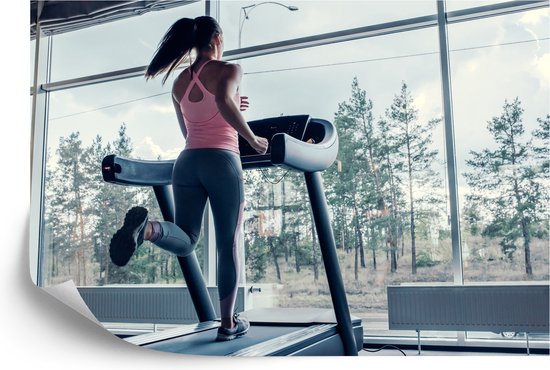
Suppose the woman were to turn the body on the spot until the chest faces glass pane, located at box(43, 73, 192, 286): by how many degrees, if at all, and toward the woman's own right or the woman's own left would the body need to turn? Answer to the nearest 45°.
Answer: approximately 90° to the woman's own left

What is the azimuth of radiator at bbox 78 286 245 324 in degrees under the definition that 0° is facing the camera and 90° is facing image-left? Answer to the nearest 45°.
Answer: approximately 0°

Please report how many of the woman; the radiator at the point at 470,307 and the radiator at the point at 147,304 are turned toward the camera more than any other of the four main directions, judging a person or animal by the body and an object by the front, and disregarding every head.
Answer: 2

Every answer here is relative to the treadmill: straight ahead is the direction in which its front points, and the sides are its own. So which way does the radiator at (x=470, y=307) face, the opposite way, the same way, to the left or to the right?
the opposite way

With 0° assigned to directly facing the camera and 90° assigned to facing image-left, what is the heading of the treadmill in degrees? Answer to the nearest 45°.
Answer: approximately 225°

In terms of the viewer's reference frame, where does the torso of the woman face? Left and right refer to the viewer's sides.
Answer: facing away from the viewer and to the right of the viewer

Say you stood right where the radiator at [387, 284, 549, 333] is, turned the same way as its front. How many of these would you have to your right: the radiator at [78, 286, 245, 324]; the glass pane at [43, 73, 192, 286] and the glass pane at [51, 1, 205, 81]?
3

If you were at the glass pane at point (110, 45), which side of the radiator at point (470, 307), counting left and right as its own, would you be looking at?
right

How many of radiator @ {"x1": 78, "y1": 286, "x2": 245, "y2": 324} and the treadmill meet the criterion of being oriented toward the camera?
1

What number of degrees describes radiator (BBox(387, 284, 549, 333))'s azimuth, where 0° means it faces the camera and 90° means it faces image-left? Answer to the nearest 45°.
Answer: approximately 0°

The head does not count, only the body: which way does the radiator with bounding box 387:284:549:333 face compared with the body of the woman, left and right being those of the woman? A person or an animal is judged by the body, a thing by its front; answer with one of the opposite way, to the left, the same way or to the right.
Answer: the opposite way

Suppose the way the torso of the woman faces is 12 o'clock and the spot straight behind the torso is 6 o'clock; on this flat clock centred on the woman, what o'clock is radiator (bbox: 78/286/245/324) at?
The radiator is roughly at 10 o'clock from the woman.
